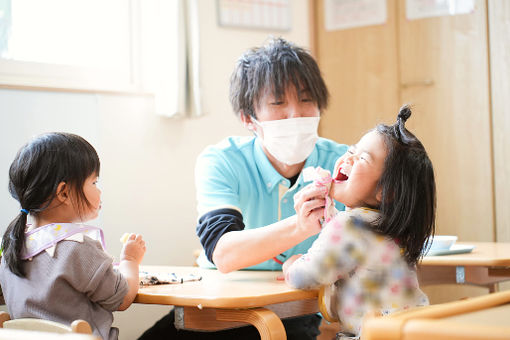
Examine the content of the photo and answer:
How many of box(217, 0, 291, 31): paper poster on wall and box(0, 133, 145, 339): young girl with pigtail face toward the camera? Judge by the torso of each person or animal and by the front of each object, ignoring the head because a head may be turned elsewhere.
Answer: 1

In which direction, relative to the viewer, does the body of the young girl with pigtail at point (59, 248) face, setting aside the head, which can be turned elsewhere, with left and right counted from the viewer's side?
facing away from the viewer and to the right of the viewer

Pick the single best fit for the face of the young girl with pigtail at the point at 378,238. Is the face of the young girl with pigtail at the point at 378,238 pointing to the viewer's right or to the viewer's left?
to the viewer's left

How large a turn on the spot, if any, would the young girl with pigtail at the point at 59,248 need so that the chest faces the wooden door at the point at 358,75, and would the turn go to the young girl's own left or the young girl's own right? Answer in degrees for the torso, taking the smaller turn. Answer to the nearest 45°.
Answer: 0° — they already face it

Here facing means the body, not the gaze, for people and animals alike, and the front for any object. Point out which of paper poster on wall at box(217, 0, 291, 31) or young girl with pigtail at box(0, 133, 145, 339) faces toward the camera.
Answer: the paper poster on wall

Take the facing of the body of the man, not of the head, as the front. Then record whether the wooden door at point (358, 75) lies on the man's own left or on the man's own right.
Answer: on the man's own left

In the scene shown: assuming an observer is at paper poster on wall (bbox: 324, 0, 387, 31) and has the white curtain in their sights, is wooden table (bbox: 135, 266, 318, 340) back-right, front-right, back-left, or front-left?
front-left

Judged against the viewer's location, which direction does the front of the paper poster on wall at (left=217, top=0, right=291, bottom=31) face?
facing the viewer

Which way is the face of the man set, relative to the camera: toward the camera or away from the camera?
toward the camera

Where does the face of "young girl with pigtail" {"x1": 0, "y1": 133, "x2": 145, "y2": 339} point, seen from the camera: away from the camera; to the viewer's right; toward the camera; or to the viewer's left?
to the viewer's right

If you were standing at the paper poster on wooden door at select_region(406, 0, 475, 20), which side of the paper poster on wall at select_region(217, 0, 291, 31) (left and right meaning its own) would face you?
left

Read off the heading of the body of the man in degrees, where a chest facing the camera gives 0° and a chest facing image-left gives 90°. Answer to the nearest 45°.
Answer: approximately 315°
